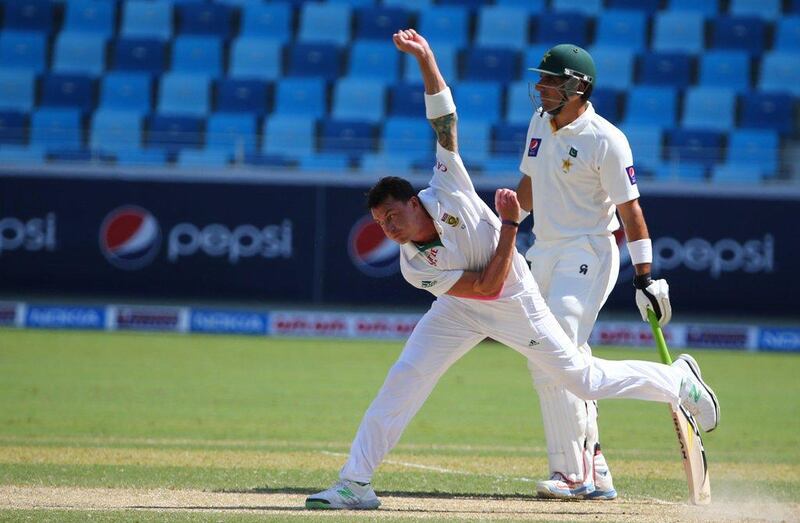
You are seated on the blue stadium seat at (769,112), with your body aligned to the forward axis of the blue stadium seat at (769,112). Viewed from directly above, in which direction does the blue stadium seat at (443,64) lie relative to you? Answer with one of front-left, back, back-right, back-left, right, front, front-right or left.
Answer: right

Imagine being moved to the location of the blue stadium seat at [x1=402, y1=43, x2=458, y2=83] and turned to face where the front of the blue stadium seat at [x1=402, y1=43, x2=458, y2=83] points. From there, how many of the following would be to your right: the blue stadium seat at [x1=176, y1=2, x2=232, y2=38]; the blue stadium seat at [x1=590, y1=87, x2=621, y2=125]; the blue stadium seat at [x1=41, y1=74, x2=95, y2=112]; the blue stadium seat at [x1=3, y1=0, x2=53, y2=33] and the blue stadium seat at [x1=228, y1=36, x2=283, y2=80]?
4

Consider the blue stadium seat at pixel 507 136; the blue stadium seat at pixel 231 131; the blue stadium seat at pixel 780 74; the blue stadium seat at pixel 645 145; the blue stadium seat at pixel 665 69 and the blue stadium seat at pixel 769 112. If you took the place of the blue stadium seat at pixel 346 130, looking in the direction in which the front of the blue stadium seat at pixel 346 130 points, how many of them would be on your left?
5

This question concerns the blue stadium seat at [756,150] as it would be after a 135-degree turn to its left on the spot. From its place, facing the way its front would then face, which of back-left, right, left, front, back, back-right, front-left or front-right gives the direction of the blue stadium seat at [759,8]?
front-left

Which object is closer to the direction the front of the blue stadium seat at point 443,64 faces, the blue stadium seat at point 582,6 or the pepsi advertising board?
the pepsi advertising board

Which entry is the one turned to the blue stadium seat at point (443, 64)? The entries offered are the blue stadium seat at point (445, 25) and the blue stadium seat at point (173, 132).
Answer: the blue stadium seat at point (445, 25)

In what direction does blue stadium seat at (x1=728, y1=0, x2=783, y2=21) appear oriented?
toward the camera

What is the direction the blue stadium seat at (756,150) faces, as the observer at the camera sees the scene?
facing the viewer

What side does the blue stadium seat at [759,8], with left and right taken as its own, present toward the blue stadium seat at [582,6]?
right

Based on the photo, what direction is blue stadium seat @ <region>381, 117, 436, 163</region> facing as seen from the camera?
toward the camera

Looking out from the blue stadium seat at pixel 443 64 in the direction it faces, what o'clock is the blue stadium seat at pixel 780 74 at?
the blue stadium seat at pixel 780 74 is roughly at 9 o'clock from the blue stadium seat at pixel 443 64.

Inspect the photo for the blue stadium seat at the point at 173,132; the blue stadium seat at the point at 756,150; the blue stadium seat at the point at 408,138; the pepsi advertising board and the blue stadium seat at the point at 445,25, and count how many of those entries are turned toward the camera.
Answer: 5

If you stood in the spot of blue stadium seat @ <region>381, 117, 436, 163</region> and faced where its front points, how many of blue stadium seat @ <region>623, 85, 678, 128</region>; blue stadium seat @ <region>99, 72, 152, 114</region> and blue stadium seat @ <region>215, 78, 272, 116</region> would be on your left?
1

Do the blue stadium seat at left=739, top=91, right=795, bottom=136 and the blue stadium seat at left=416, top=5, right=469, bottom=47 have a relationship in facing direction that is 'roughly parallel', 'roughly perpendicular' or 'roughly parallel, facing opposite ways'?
roughly parallel

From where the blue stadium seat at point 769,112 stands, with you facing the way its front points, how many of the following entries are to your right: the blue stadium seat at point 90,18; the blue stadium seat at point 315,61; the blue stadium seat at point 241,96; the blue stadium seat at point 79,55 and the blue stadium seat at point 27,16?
5

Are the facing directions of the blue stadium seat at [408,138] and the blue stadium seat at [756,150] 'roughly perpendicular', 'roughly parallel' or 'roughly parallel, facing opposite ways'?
roughly parallel

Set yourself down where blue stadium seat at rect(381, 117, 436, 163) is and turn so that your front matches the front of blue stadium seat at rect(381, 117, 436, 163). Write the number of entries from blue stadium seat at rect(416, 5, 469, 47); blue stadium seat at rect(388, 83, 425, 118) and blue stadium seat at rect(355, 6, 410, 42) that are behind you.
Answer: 3

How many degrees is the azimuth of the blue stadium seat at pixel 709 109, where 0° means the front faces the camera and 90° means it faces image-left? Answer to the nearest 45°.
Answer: approximately 0°

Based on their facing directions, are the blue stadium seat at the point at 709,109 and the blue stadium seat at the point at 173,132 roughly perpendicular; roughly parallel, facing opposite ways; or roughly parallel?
roughly parallel

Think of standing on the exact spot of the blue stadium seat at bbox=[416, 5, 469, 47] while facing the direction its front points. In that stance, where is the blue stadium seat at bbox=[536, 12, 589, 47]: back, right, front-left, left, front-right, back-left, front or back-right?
left

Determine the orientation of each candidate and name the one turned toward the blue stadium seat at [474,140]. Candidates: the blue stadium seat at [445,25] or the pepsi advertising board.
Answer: the blue stadium seat at [445,25]

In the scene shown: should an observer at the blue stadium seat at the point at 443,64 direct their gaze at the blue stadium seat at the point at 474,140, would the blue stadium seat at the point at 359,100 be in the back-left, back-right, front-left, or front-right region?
front-right
